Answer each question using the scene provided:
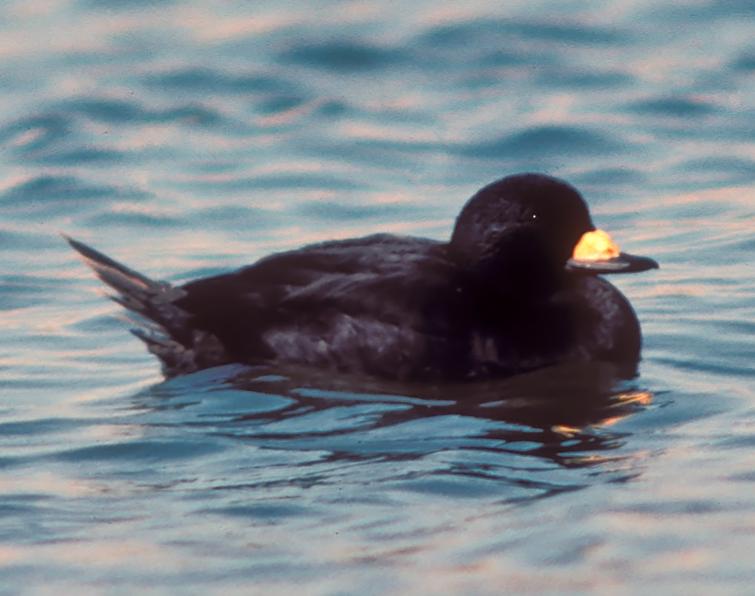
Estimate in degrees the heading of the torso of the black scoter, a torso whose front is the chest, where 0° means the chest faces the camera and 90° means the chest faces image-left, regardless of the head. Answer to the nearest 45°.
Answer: approximately 270°

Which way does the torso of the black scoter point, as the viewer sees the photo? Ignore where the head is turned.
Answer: to the viewer's right
